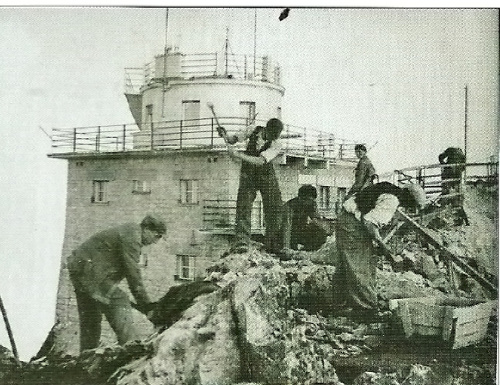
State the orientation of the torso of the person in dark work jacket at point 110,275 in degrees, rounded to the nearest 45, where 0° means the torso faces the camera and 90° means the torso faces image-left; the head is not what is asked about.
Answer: approximately 270°

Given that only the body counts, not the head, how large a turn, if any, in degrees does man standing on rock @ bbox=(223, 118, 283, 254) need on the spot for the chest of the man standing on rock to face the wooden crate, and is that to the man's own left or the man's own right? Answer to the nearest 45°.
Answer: approximately 90° to the man's own left

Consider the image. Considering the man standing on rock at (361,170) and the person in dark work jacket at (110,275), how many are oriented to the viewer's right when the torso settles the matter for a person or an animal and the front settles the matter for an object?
1

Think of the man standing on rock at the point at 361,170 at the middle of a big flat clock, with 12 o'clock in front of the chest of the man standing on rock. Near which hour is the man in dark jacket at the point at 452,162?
The man in dark jacket is roughly at 7 o'clock from the man standing on rock.

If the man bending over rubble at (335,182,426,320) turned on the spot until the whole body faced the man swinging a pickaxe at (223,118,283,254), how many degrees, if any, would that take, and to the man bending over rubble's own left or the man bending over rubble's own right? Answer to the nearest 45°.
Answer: approximately 180°

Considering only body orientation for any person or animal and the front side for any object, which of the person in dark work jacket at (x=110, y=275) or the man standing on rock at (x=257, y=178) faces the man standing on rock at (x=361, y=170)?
the person in dark work jacket
